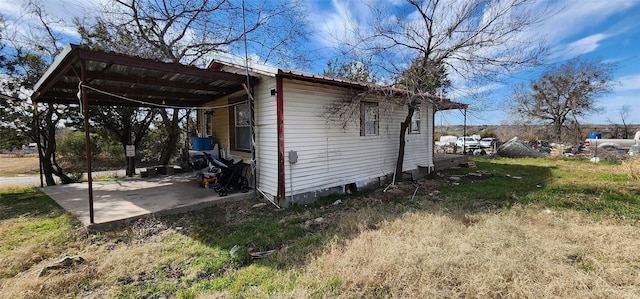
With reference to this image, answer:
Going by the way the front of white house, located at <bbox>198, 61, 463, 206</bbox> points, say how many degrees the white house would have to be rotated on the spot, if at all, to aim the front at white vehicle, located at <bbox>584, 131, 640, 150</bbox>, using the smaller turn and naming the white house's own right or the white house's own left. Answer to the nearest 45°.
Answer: approximately 180°

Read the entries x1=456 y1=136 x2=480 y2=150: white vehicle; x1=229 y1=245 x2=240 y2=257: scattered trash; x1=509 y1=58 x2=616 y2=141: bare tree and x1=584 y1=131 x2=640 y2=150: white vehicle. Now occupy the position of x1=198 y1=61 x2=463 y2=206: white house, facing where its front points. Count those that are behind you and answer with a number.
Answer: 3

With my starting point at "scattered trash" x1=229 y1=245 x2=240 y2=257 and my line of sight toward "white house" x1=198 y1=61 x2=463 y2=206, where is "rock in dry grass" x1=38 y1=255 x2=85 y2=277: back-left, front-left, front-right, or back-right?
back-left

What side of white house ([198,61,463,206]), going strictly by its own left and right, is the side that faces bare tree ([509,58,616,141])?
back

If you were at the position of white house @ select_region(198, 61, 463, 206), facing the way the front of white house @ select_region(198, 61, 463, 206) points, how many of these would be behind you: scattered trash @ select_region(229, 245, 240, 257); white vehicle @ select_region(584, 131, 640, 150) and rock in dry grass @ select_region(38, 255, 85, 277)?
1

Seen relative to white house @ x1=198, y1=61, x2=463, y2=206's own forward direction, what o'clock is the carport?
The carport is roughly at 1 o'clock from the white house.

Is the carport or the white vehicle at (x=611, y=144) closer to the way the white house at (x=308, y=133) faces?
the carport

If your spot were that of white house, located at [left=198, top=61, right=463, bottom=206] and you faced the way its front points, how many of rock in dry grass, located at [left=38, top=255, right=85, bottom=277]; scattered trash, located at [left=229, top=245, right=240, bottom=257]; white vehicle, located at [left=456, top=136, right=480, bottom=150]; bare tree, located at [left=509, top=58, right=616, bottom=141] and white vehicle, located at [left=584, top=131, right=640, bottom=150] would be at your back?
3

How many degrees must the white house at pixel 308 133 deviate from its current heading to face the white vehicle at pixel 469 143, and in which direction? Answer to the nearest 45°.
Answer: approximately 180°

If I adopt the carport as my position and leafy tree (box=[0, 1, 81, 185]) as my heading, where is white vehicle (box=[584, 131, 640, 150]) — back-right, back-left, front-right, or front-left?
back-right

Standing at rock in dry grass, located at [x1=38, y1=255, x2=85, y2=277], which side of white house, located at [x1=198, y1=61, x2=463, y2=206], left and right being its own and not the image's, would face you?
front

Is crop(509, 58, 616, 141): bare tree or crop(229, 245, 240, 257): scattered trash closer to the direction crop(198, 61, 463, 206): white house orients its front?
the scattered trash

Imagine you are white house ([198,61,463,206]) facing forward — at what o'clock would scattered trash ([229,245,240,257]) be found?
The scattered trash is roughly at 11 o'clock from the white house.

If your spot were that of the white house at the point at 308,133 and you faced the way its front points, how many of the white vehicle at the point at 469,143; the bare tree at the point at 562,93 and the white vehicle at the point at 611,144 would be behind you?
3

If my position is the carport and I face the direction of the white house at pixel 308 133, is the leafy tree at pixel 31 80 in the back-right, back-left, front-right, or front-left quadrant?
back-left

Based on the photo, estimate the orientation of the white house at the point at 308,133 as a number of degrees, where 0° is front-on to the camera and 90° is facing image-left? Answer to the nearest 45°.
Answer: approximately 45°
